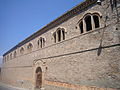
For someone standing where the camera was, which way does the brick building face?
facing the viewer and to the left of the viewer
